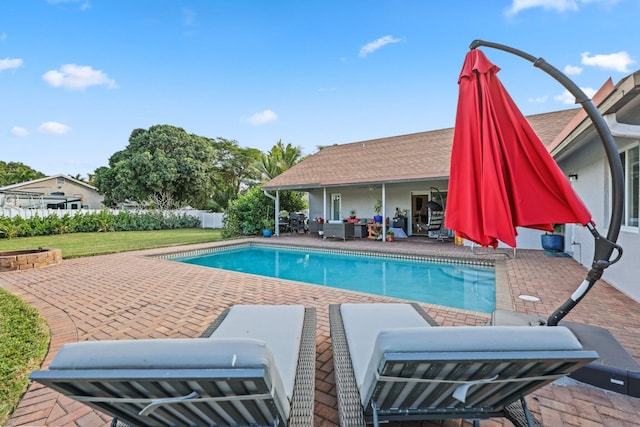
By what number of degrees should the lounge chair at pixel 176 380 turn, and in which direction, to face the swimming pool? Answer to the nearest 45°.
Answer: approximately 45° to its right

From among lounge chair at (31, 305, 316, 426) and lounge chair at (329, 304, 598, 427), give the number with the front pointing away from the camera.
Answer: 2

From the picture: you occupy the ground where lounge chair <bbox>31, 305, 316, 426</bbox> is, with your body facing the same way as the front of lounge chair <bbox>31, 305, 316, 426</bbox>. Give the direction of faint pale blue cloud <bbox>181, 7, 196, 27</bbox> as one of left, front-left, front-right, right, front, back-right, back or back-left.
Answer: front

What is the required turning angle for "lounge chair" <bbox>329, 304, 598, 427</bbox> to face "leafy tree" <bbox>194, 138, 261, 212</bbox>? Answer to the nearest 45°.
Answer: approximately 45° to its left

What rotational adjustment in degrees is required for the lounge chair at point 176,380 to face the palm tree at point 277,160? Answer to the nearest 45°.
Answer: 0° — it already faces it

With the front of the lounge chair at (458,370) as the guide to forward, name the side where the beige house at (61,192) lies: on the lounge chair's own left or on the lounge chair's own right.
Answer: on the lounge chair's own left

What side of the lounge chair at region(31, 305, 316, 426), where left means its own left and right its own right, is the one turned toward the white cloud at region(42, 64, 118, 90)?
front

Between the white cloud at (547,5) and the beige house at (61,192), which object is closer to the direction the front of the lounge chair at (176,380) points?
the beige house

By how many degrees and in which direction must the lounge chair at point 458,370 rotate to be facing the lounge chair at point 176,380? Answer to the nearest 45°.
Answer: approximately 135° to its left

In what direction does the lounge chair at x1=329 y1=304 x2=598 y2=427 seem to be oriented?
away from the camera

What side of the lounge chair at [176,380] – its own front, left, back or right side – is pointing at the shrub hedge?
front

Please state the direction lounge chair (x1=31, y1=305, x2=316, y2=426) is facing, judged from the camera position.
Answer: facing away from the viewer

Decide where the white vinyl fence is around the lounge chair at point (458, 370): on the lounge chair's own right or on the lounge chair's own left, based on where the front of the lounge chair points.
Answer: on the lounge chair's own left
